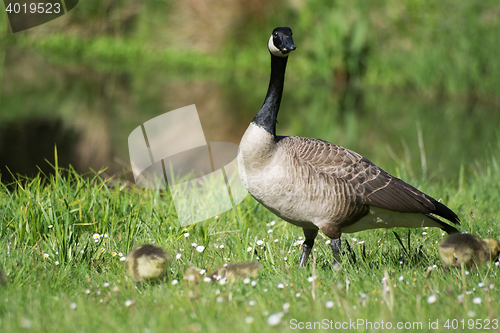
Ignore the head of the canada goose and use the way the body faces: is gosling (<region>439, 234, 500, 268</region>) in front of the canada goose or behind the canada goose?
behind

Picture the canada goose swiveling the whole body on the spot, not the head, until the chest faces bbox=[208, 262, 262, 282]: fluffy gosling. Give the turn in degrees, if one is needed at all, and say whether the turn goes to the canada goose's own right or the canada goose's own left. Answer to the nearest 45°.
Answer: approximately 45° to the canada goose's own left

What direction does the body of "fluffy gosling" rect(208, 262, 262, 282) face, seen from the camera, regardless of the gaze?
to the viewer's left

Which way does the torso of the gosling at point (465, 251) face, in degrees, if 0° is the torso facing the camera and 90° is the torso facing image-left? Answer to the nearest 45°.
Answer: approximately 270°

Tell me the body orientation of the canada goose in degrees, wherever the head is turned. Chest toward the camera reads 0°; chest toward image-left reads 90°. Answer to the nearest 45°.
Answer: approximately 90°

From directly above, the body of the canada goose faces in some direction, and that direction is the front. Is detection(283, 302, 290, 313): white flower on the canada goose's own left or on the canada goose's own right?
on the canada goose's own left

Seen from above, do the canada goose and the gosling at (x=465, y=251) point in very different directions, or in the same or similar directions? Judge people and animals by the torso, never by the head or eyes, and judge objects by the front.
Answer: very different directions
